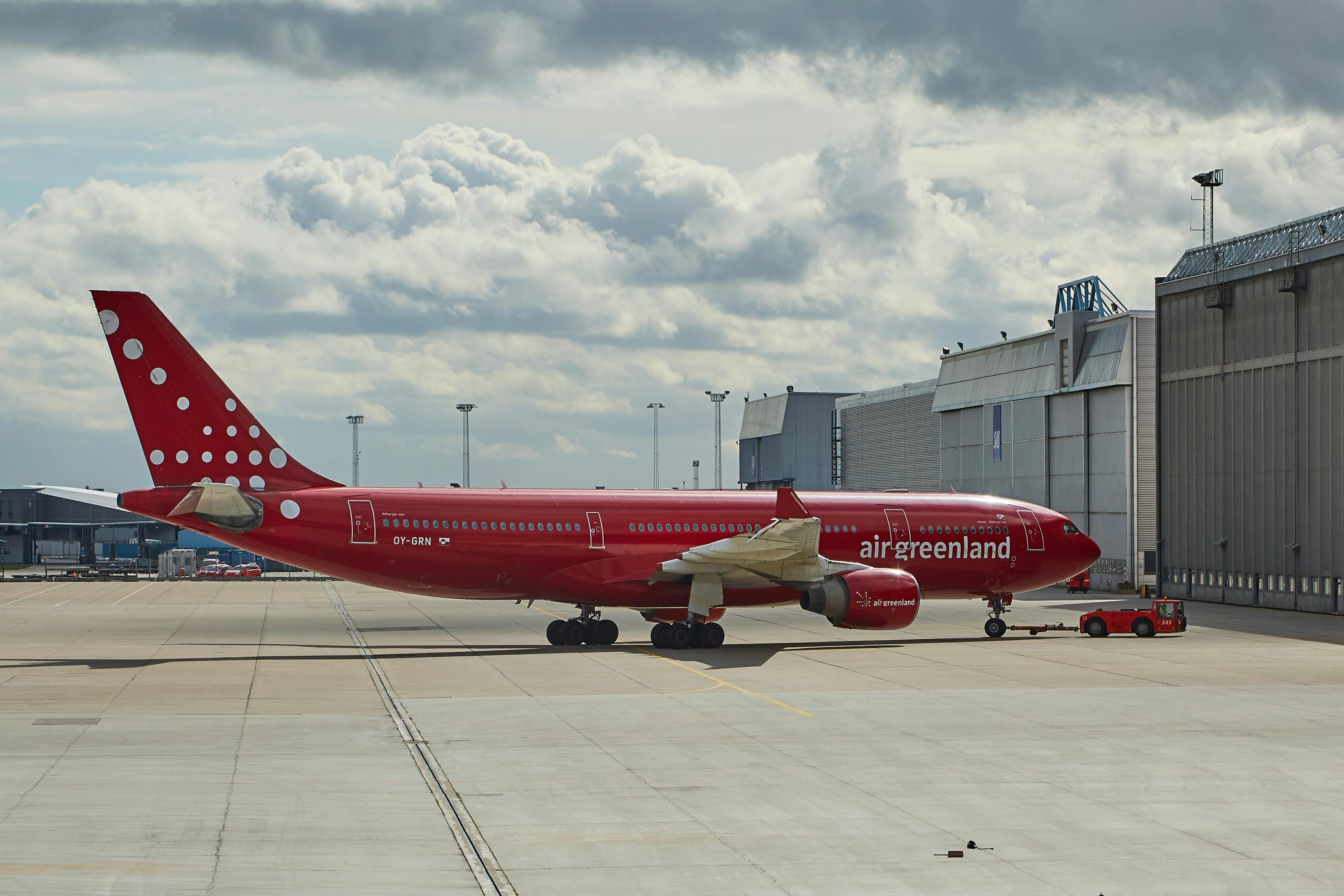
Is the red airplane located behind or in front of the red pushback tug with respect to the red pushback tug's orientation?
behind

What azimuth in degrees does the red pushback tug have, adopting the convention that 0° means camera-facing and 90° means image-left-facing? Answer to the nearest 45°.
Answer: approximately 270°
